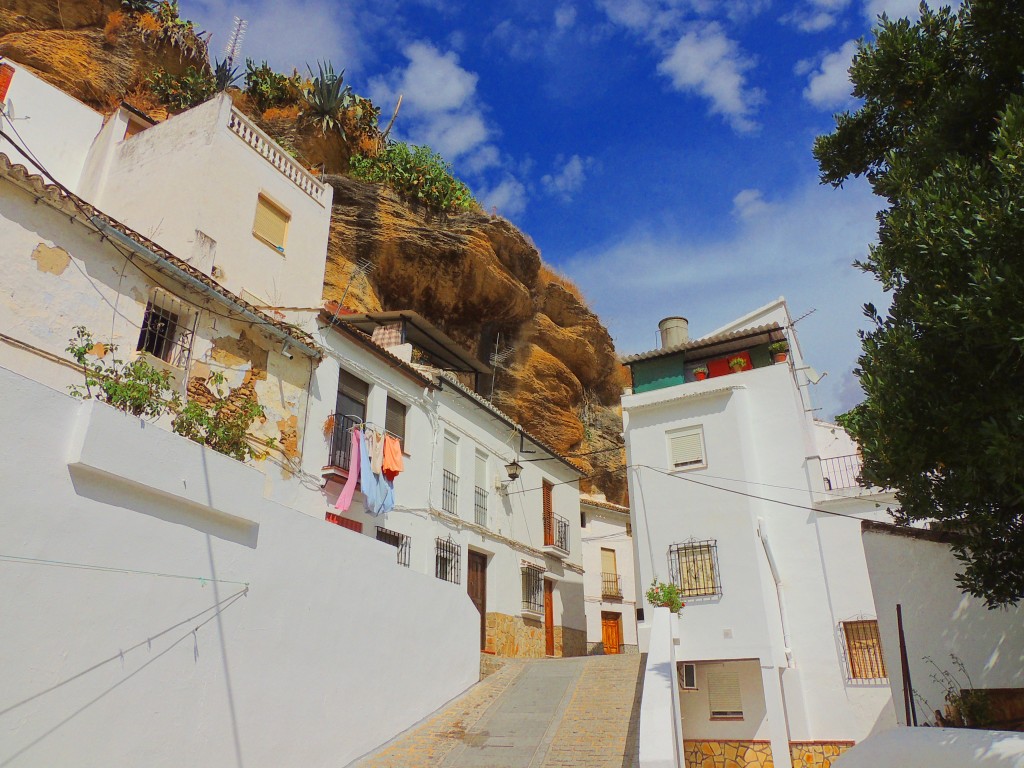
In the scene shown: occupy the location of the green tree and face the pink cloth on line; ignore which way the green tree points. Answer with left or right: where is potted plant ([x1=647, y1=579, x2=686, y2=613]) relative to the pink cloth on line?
right

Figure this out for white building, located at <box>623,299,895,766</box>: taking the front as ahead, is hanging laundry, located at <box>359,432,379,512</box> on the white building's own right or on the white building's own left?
on the white building's own right

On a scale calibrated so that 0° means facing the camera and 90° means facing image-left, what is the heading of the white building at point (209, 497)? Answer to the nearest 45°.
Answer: approximately 315°

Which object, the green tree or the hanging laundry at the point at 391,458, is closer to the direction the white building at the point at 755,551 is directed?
the green tree

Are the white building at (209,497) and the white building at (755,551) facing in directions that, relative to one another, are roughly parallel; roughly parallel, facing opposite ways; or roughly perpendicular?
roughly perpendicular

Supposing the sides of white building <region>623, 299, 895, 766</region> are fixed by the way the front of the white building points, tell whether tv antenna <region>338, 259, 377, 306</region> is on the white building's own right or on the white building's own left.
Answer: on the white building's own right

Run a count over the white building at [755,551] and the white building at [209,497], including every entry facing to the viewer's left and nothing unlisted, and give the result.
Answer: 0
